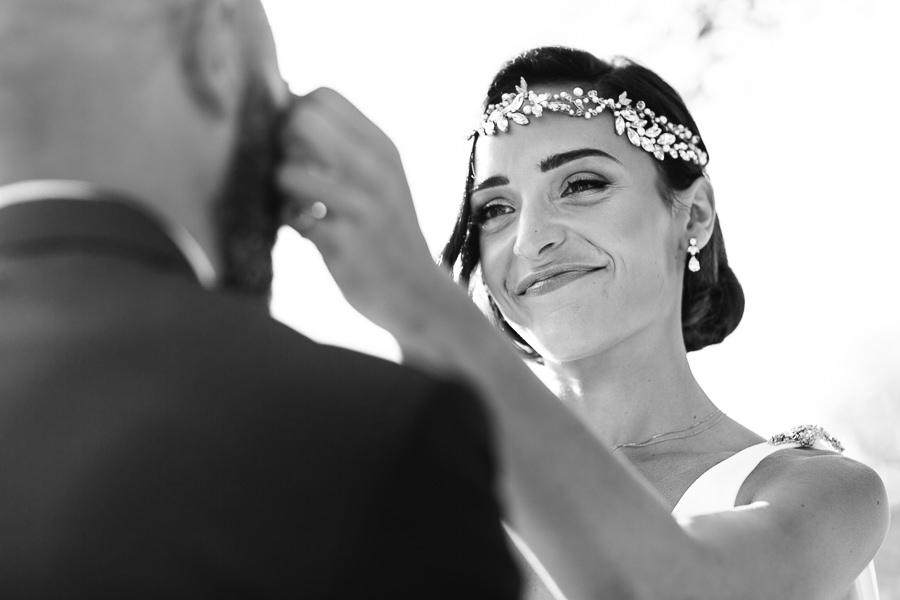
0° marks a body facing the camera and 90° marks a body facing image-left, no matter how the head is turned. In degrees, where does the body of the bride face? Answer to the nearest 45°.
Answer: approximately 45°

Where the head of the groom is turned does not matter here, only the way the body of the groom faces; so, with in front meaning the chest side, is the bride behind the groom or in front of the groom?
in front

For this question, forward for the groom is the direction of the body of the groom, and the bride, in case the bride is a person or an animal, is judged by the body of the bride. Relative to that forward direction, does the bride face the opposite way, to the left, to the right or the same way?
the opposite way

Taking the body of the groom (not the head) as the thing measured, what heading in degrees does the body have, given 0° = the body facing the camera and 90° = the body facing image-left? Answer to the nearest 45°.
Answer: approximately 225°

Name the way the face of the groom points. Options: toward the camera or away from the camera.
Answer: away from the camera

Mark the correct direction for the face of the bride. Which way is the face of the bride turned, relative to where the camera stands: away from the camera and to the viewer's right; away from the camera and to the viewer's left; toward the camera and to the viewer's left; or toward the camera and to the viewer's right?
toward the camera and to the viewer's left

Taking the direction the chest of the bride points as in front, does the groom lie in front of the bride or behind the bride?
in front
